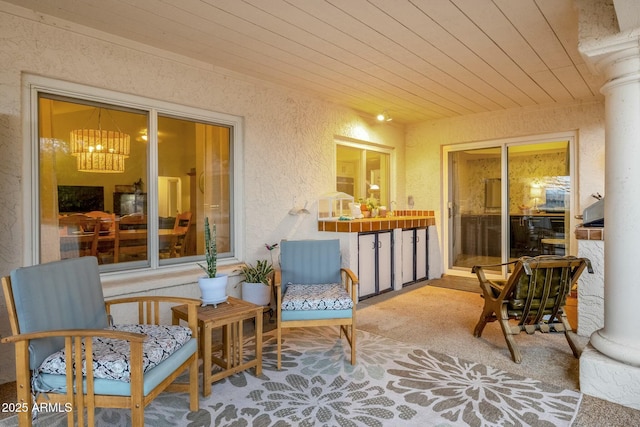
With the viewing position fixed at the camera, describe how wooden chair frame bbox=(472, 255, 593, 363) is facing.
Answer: facing away from the viewer and to the left of the viewer

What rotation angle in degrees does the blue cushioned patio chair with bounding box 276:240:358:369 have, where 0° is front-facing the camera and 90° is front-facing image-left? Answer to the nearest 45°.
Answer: approximately 0°

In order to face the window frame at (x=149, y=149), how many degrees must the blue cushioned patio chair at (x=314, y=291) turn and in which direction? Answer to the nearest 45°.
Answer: approximately 90° to its right

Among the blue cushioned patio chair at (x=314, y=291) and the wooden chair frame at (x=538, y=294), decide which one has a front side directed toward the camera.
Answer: the blue cushioned patio chair

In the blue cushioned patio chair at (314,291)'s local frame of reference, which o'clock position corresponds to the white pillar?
The white pillar is roughly at 10 o'clock from the blue cushioned patio chair.

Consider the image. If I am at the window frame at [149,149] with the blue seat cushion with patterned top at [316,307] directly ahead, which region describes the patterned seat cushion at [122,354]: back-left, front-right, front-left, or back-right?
front-right

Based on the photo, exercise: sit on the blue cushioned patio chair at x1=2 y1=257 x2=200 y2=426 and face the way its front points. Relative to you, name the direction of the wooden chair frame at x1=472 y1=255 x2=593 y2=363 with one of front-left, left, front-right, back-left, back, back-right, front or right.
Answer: front-left

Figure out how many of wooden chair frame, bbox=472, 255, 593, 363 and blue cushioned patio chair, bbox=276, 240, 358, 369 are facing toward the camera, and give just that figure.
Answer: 1

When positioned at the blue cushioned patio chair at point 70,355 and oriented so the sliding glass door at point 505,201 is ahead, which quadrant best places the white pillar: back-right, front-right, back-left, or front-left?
front-right

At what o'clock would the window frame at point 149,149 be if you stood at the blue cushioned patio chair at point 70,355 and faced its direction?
The window frame is roughly at 8 o'clock from the blue cushioned patio chair.

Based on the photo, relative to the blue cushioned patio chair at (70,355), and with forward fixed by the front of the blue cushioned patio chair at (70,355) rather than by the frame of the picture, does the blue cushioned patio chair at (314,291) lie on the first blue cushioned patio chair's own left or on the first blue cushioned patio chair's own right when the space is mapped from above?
on the first blue cushioned patio chair's own left

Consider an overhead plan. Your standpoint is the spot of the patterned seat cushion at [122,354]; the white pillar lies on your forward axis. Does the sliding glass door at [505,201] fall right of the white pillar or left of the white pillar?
left

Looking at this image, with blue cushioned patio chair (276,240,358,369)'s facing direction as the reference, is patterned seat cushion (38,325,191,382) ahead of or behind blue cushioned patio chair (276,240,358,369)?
ahead

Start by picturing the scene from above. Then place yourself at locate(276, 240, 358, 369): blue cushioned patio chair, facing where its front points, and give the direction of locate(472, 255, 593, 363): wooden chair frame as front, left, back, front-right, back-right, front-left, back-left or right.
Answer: left

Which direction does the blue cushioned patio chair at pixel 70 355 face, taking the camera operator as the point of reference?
facing the viewer and to the right of the viewer

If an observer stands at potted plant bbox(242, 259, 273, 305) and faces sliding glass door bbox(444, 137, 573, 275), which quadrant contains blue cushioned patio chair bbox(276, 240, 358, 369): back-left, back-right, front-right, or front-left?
front-right
